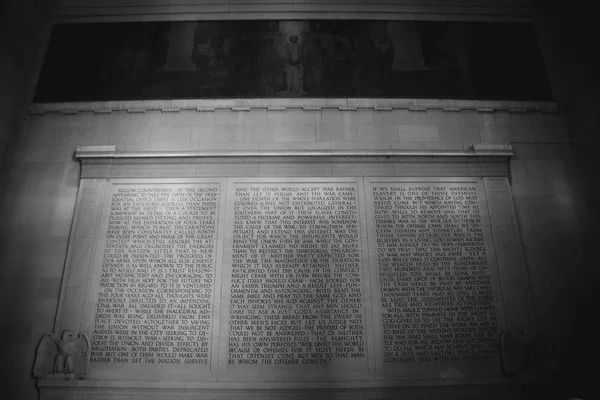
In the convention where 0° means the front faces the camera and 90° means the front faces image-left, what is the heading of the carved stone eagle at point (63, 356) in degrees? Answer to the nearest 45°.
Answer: approximately 0°
